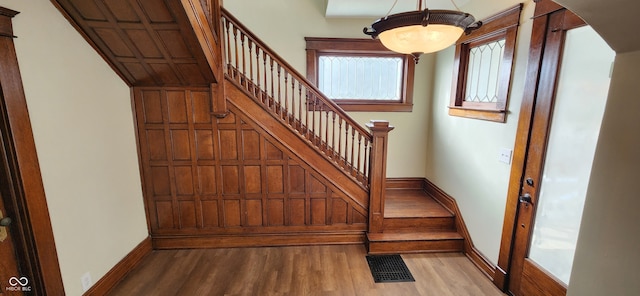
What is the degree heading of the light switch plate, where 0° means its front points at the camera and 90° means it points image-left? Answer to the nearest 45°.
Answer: approximately 45°

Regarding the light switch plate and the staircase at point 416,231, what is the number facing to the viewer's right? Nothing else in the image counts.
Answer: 0

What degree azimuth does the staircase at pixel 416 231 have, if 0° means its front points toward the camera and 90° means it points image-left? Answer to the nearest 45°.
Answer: approximately 0°

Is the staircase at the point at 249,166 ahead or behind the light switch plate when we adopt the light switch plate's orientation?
ahead
